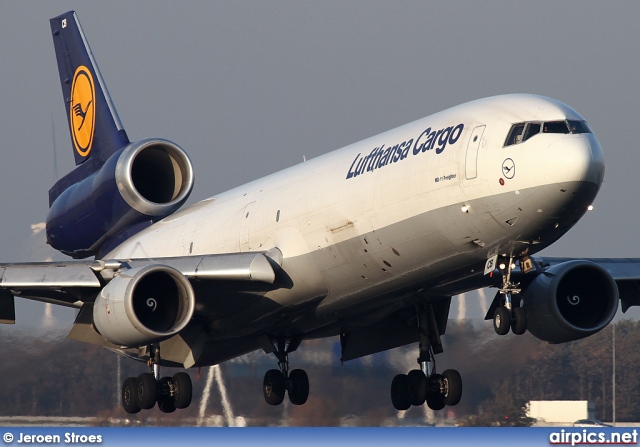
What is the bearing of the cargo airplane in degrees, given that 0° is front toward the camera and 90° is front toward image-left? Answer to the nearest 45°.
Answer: approximately 315°
